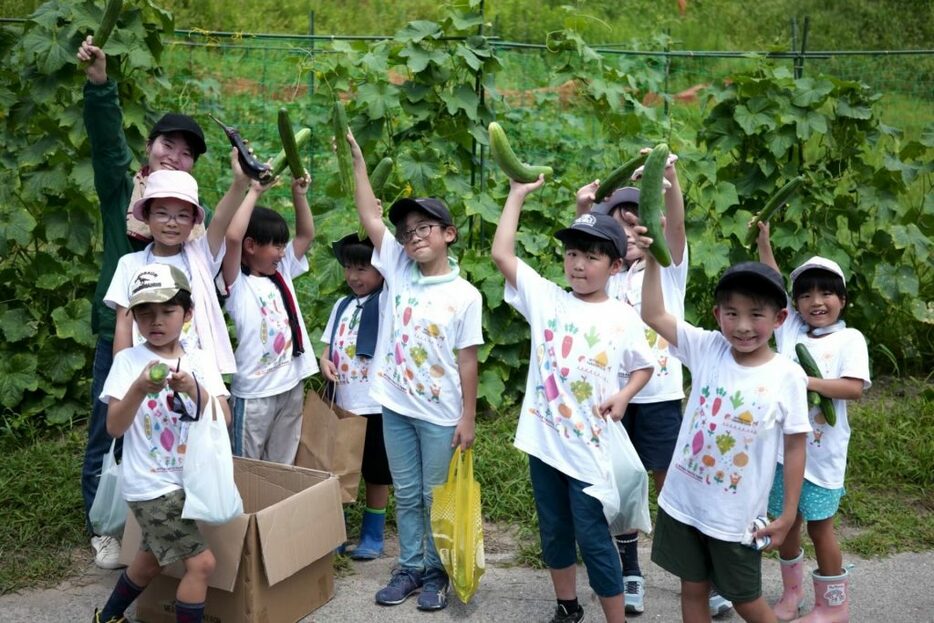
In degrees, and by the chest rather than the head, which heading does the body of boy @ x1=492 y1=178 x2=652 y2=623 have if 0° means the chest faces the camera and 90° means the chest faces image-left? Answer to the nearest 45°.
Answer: approximately 0°

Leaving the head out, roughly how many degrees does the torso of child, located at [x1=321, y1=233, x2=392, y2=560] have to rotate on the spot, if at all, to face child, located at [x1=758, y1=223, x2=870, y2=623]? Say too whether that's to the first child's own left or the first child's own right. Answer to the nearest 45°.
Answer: approximately 90° to the first child's own left

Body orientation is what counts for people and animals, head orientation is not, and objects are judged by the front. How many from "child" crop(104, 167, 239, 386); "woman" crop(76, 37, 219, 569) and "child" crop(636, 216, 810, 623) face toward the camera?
3

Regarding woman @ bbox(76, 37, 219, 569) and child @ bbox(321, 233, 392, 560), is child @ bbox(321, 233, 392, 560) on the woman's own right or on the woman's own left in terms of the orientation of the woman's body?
on the woman's own left

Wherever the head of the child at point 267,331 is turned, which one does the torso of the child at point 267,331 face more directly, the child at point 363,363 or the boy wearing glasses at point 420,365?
the boy wearing glasses

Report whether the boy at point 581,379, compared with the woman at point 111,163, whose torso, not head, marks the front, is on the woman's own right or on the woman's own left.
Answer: on the woman's own left

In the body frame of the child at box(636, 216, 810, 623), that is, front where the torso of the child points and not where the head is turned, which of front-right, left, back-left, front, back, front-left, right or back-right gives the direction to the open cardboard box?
right
